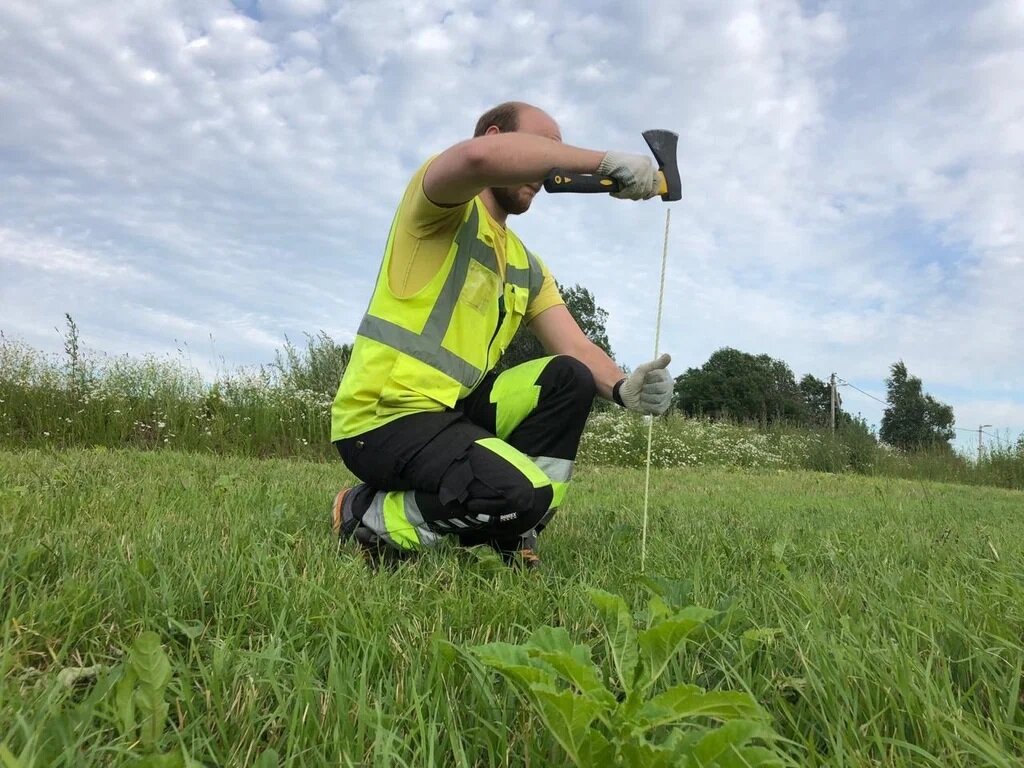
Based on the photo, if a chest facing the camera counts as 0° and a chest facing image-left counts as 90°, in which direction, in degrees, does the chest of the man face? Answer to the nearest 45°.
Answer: approximately 315°

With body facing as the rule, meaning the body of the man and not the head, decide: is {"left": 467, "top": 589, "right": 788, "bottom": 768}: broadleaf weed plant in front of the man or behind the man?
in front
